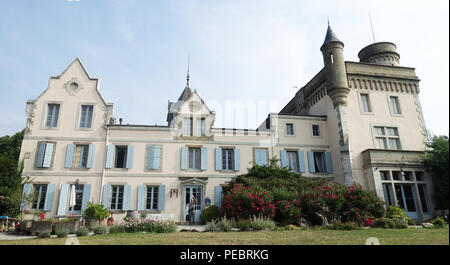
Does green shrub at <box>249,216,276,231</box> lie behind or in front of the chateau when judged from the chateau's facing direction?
in front

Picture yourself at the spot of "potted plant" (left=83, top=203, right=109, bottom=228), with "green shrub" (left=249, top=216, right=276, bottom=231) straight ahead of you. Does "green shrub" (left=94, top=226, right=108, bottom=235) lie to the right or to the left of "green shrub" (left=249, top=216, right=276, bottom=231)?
right

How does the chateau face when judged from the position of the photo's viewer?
facing the viewer

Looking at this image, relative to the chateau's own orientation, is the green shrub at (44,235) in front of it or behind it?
in front

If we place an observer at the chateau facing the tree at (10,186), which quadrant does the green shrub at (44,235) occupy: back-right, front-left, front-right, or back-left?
front-left

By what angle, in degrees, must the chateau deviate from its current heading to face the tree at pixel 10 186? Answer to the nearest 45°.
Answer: approximately 90° to its right

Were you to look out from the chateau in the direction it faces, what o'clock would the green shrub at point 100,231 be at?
The green shrub is roughly at 1 o'clock from the chateau.

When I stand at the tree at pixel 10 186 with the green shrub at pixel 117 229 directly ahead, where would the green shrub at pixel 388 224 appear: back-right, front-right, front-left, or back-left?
front-left
